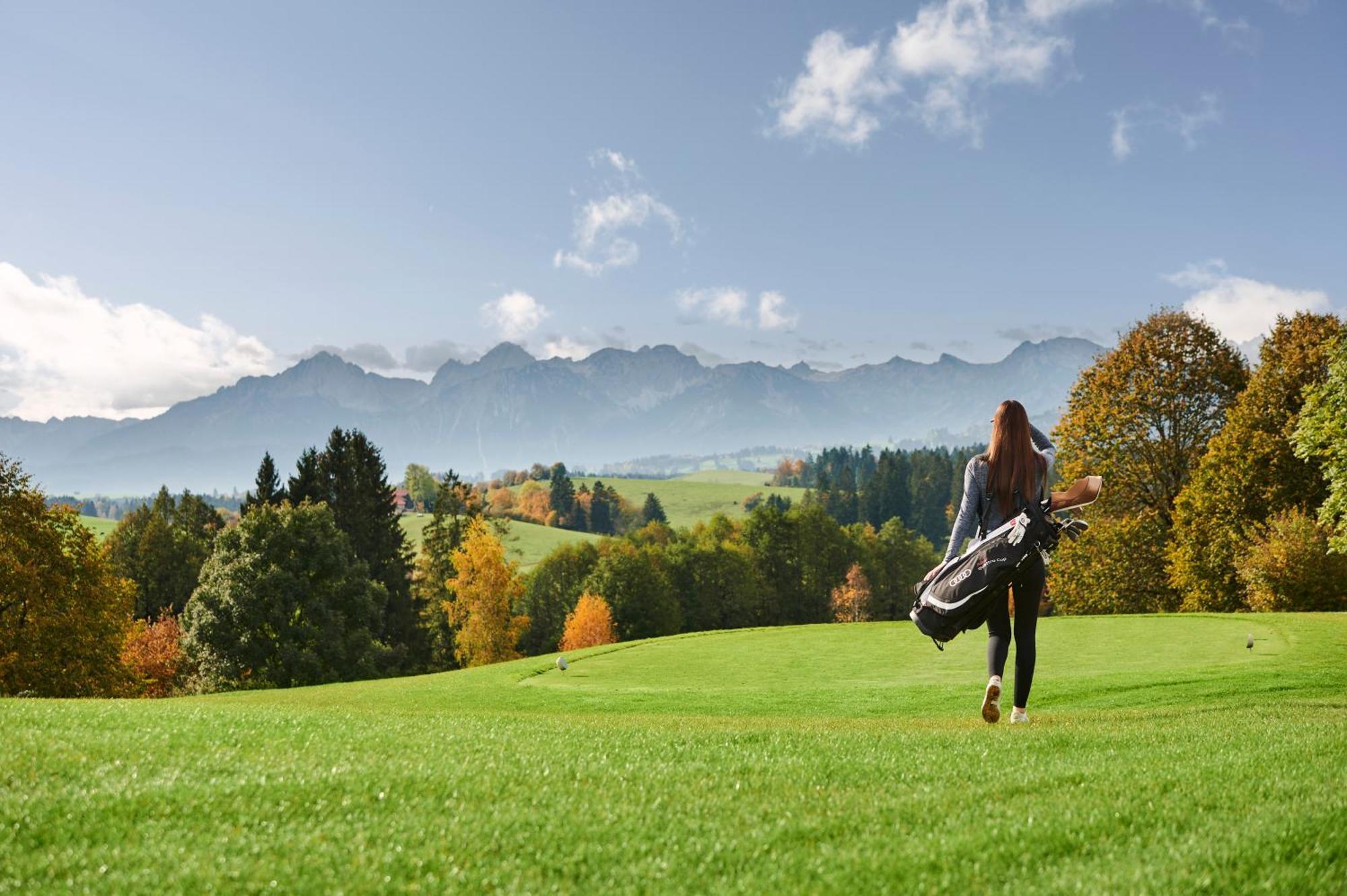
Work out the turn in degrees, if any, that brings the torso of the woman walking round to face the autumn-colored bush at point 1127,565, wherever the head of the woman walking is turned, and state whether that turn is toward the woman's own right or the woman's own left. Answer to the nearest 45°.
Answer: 0° — they already face it

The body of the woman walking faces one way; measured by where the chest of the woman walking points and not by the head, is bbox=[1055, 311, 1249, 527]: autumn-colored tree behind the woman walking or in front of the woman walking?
in front

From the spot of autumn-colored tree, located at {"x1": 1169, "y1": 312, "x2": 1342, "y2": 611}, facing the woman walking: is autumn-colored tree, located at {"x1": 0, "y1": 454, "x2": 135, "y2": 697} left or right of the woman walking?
right

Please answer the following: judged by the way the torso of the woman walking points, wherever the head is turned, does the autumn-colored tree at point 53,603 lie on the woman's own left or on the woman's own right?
on the woman's own left

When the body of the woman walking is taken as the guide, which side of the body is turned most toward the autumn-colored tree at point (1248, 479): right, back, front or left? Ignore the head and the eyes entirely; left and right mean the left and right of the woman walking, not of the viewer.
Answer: front

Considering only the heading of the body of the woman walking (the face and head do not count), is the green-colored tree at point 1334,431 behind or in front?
in front

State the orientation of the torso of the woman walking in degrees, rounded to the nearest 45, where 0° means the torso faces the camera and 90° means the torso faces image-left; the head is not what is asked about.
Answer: approximately 180°

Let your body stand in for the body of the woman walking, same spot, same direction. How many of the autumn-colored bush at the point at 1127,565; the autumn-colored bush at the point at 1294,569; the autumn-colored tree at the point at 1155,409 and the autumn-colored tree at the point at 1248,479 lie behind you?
0

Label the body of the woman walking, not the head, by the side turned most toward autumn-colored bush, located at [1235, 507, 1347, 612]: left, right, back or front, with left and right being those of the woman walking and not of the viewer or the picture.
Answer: front
